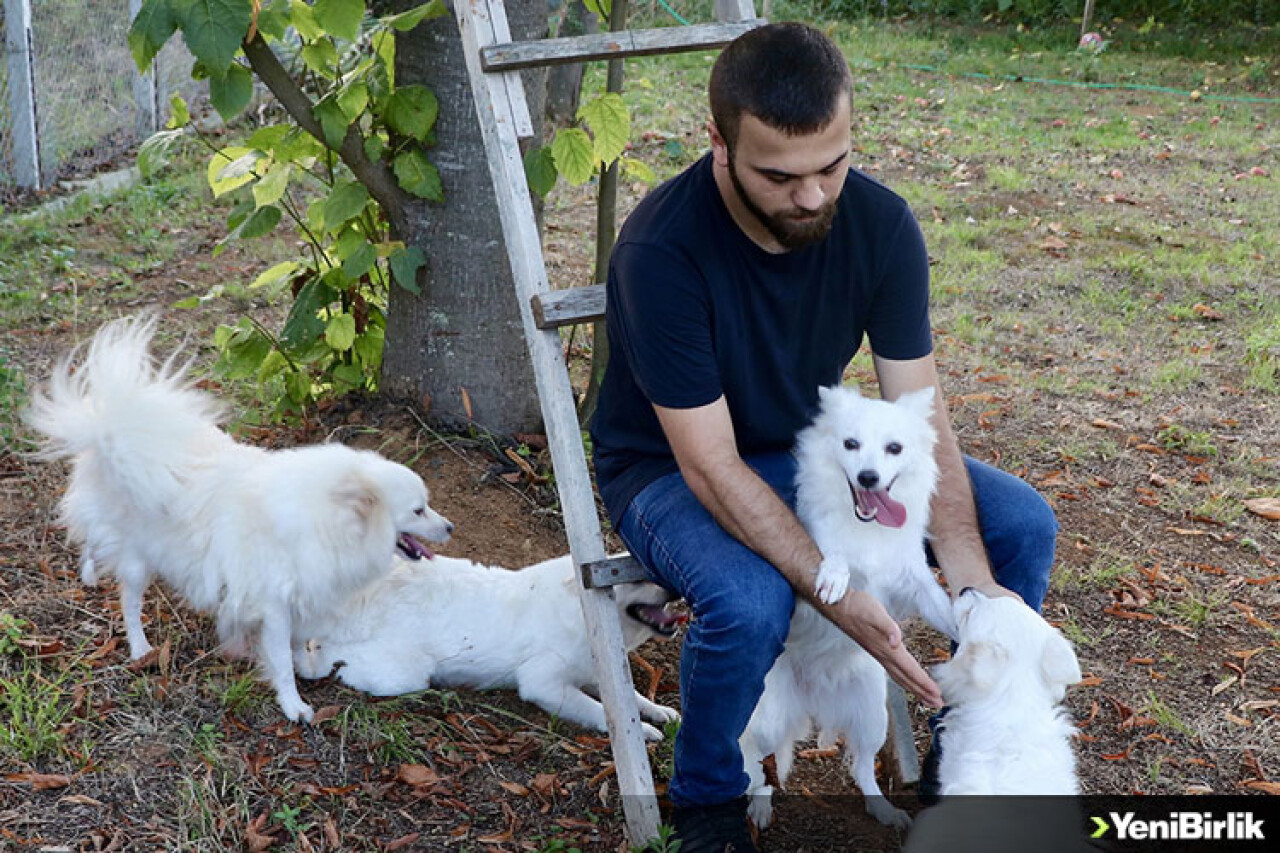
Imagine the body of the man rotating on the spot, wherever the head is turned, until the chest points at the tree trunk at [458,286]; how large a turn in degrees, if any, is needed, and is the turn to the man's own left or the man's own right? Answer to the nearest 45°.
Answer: approximately 180°

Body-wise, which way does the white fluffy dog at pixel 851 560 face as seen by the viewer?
toward the camera

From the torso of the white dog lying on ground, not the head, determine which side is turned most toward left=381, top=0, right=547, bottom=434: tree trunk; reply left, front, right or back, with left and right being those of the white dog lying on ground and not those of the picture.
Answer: left

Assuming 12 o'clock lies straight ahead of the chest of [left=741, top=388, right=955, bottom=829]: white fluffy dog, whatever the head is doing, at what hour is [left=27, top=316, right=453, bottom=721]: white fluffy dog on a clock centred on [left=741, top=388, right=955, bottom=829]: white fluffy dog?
[left=27, top=316, right=453, bottom=721]: white fluffy dog is roughly at 3 o'clock from [left=741, top=388, right=955, bottom=829]: white fluffy dog.

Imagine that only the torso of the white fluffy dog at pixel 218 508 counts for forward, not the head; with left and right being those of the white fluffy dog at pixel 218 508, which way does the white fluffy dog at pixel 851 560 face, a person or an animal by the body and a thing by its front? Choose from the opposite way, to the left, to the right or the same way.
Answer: to the right

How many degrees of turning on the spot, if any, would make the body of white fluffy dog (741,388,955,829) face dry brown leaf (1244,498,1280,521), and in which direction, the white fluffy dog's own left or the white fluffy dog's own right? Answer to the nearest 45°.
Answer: approximately 135° to the white fluffy dog's own left

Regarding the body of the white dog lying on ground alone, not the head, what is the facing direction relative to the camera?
to the viewer's right

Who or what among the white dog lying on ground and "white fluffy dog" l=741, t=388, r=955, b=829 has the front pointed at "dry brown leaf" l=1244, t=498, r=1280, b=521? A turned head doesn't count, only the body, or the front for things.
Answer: the white dog lying on ground

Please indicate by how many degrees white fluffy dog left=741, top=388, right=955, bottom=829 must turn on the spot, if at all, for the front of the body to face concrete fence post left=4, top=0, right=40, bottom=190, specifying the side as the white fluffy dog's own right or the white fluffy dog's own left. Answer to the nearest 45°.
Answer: approximately 135° to the white fluffy dog's own right

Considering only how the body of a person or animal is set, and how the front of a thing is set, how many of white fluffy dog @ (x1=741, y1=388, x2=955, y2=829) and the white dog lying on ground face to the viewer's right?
1

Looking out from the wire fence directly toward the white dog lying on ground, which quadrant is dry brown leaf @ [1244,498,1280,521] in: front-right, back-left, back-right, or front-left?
front-left

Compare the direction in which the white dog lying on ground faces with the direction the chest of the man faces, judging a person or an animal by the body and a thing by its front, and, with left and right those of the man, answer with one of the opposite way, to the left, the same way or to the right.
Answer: to the left

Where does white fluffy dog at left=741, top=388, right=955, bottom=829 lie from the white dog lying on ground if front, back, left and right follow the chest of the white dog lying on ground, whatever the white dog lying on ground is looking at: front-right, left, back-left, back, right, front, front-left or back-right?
front-right

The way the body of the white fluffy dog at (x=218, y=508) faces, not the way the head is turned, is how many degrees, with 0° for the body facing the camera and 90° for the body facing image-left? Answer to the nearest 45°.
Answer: approximately 315°
